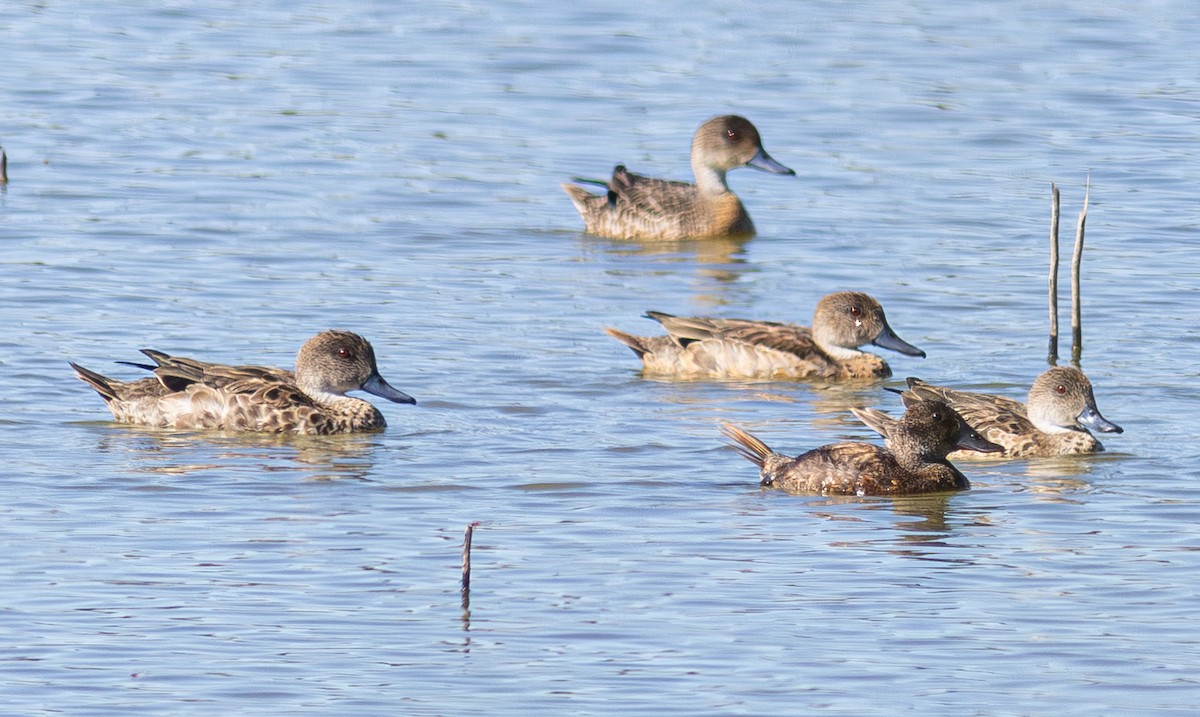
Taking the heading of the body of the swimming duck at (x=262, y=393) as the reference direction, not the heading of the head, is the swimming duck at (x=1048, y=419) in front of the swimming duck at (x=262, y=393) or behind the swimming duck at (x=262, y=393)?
in front

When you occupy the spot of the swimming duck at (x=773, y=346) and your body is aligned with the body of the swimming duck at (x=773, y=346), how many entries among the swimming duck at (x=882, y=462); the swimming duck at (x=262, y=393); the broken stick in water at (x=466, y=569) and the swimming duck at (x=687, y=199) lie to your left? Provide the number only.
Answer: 1

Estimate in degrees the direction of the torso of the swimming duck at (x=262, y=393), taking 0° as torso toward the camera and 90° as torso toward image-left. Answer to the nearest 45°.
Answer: approximately 270°

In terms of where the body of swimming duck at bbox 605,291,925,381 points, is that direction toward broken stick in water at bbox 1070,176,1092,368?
yes

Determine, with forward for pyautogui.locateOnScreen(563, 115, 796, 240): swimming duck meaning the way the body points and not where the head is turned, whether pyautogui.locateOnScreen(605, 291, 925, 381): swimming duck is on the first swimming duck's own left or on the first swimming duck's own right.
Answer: on the first swimming duck's own right

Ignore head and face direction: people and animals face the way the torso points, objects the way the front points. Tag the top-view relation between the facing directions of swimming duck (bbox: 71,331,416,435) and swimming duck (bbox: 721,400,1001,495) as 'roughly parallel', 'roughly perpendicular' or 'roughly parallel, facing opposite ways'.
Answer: roughly parallel

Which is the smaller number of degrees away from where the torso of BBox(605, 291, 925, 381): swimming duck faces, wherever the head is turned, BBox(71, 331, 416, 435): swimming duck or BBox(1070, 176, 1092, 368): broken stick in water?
the broken stick in water

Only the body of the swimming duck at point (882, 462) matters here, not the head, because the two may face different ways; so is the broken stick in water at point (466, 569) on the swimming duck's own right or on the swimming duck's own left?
on the swimming duck's own right

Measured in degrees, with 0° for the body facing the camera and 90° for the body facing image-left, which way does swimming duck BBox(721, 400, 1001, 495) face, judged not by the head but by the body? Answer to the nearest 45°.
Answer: approximately 270°

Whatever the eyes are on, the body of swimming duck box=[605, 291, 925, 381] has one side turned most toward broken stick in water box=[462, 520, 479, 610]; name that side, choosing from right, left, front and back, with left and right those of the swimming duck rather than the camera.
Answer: right

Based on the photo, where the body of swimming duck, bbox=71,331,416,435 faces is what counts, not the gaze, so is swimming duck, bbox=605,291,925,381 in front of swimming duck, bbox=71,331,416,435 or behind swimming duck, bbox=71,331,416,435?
in front

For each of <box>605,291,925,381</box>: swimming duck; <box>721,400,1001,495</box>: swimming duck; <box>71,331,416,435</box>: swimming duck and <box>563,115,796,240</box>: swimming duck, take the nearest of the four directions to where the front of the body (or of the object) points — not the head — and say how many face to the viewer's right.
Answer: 4

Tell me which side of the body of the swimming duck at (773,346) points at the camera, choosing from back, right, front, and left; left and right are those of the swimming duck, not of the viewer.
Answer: right

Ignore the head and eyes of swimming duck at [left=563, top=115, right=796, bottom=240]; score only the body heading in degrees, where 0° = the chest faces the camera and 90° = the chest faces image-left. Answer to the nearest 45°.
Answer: approximately 270°
